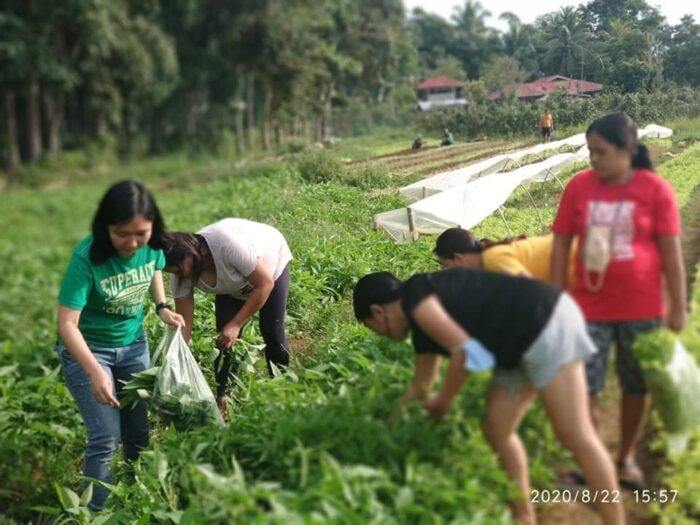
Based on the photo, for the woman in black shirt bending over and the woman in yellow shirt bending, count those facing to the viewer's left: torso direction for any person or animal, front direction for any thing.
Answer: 2

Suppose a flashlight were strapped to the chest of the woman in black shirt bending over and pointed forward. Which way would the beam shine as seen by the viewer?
to the viewer's left

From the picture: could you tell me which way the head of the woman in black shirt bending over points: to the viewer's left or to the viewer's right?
to the viewer's left

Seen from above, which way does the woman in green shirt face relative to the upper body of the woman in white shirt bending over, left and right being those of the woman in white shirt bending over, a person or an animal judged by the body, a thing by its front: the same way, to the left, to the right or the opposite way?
to the left

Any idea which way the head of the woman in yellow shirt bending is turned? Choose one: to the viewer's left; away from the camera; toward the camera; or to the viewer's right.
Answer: to the viewer's left

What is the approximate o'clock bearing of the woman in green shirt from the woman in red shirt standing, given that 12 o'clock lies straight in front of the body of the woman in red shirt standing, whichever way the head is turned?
The woman in green shirt is roughly at 2 o'clock from the woman in red shirt standing.

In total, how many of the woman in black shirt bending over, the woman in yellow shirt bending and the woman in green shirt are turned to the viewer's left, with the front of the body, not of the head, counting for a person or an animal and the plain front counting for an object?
2

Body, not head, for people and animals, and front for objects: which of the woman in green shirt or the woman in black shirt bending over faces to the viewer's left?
the woman in black shirt bending over

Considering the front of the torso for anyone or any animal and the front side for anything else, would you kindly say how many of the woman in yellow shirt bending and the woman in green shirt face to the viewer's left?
1

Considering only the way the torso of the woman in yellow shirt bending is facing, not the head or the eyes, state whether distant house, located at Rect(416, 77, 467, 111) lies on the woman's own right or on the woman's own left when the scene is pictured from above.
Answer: on the woman's own right

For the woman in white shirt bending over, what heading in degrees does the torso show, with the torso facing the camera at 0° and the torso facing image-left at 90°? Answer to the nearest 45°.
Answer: approximately 45°

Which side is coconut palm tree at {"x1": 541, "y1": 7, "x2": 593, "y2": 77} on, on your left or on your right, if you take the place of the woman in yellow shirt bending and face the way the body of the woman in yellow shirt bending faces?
on your right
